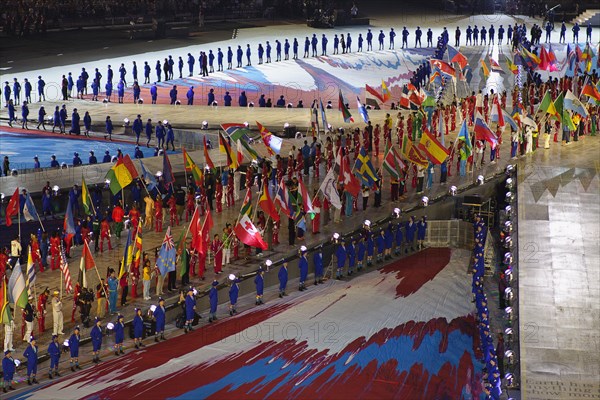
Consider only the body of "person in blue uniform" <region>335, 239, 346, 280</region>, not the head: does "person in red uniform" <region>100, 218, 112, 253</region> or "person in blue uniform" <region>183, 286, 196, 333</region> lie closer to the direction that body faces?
the person in blue uniform

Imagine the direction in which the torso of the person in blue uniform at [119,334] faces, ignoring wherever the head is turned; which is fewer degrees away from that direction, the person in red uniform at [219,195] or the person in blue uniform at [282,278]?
the person in blue uniform

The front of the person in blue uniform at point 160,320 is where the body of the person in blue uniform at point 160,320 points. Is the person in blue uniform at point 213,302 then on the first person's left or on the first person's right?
on the first person's left

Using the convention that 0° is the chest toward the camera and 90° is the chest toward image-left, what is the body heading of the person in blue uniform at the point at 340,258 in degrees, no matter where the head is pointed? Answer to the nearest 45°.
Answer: approximately 315°

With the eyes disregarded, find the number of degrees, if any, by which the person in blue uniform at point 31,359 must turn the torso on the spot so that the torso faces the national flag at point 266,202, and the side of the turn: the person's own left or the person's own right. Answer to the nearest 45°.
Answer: approximately 90° to the person's own left

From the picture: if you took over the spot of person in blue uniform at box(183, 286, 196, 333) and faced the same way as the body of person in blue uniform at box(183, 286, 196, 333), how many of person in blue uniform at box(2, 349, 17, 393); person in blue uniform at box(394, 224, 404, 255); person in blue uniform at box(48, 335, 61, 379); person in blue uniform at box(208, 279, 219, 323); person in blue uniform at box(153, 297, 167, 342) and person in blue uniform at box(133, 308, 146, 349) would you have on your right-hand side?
4

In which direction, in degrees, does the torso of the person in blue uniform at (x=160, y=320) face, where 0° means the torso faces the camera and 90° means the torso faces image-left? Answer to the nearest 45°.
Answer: approximately 315°

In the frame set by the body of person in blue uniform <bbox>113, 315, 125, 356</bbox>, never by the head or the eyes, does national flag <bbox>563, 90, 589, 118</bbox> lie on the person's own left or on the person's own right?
on the person's own left

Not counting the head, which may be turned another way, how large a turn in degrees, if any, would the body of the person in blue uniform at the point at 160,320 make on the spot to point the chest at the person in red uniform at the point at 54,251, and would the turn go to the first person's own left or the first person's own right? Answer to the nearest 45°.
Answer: approximately 180°

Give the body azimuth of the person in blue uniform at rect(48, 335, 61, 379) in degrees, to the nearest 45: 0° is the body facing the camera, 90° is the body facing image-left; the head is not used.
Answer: approximately 315°
